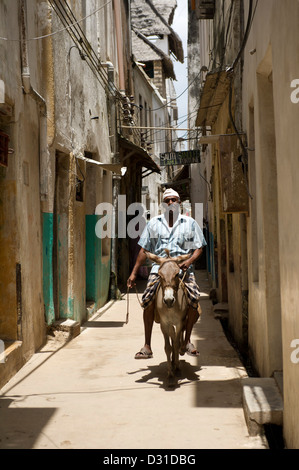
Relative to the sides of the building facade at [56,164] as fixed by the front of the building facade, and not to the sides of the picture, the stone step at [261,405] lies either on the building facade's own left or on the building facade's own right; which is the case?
on the building facade's own right

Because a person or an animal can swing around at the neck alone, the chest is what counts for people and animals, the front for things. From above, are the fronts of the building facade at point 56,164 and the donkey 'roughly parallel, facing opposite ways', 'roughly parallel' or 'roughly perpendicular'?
roughly perpendicular

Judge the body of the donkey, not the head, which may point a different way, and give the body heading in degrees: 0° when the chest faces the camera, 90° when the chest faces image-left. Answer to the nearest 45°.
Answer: approximately 0°

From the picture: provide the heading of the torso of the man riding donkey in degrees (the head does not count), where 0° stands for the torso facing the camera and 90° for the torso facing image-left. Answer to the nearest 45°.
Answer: approximately 0°

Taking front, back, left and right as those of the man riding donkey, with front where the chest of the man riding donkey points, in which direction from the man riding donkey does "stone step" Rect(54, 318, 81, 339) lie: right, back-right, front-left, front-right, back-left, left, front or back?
back-right

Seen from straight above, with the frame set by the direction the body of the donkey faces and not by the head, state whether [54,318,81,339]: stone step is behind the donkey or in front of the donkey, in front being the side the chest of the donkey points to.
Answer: behind

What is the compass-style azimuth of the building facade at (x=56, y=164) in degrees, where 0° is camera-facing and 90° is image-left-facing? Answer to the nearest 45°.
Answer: approximately 270°

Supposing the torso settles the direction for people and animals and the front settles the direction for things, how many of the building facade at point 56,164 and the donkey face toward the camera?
1

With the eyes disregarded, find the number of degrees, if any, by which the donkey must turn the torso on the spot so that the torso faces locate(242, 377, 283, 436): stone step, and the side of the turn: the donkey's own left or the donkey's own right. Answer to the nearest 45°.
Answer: approximately 45° to the donkey's own left

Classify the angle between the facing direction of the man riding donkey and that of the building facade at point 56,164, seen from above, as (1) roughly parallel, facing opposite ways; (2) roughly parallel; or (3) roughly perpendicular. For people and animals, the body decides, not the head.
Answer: roughly perpendicular
